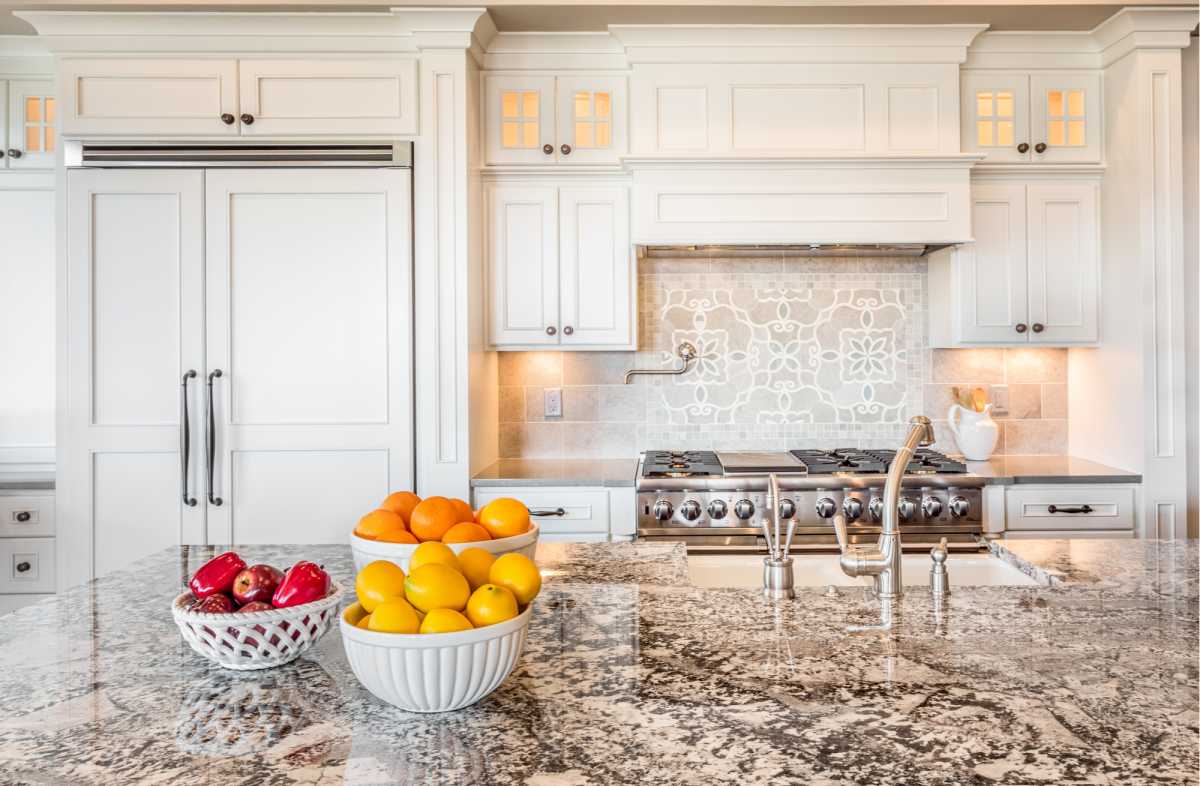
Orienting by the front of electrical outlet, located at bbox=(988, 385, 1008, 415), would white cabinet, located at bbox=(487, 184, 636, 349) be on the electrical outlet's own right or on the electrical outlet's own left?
on the electrical outlet's own right

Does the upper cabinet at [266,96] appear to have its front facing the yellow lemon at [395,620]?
yes

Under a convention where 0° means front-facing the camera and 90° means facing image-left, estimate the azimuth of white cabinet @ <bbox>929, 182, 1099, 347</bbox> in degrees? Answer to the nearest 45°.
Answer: approximately 0°

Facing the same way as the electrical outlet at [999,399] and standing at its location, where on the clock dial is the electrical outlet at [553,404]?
the electrical outlet at [553,404] is roughly at 2 o'clock from the electrical outlet at [999,399].
